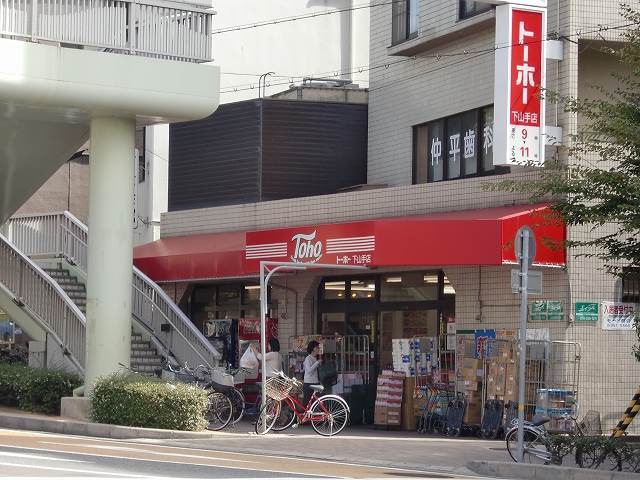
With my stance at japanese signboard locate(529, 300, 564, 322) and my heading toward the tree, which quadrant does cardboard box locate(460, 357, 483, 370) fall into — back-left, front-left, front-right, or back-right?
back-right

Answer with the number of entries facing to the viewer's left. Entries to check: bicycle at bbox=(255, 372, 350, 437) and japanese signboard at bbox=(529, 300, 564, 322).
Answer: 1

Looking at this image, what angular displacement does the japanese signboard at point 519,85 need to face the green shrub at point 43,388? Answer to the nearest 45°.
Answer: approximately 135° to its right

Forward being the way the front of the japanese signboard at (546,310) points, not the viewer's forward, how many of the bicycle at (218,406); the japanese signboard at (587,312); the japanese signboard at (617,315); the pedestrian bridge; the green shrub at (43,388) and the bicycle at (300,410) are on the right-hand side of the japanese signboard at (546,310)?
4

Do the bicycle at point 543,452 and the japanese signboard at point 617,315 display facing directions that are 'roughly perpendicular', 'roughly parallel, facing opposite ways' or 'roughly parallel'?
roughly perpendicular

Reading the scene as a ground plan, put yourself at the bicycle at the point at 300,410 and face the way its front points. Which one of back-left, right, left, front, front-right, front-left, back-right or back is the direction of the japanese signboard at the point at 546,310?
back

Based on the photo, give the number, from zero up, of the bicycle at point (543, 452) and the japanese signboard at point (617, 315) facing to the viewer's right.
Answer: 1

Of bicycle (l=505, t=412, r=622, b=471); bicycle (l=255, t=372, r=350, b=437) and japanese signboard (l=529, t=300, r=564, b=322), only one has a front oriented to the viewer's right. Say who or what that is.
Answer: bicycle (l=505, t=412, r=622, b=471)
